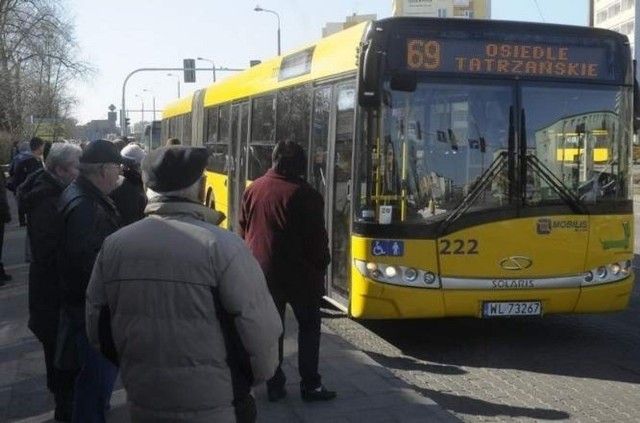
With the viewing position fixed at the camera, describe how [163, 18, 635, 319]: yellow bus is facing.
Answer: facing the viewer and to the right of the viewer

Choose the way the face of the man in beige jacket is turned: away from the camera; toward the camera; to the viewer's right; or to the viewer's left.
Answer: away from the camera

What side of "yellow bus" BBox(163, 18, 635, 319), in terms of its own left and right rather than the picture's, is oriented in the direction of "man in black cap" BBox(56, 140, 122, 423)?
right

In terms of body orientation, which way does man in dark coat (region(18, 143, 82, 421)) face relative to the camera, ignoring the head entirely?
to the viewer's right

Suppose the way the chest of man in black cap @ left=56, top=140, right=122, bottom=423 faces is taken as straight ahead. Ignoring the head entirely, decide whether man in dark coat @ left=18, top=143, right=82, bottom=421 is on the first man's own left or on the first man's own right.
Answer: on the first man's own left

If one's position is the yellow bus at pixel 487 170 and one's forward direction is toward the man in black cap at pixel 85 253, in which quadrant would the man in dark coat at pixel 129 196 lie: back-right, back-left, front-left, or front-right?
front-right

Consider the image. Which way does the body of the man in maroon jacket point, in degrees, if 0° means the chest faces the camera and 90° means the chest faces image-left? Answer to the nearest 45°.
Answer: approximately 225°

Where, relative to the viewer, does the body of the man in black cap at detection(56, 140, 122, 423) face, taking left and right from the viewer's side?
facing to the right of the viewer

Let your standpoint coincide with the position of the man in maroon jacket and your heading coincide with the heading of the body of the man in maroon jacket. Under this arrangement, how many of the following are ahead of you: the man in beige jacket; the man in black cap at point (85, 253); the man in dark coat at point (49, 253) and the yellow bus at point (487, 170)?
1

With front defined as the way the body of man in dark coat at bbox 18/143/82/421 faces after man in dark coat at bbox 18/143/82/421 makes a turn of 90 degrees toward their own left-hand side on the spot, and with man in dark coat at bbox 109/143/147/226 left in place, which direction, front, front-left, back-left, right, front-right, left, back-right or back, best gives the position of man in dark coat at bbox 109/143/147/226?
front-right

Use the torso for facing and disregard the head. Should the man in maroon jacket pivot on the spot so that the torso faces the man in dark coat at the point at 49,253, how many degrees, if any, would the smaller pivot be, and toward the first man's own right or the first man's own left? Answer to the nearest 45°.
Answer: approximately 135° to the first man's own left
